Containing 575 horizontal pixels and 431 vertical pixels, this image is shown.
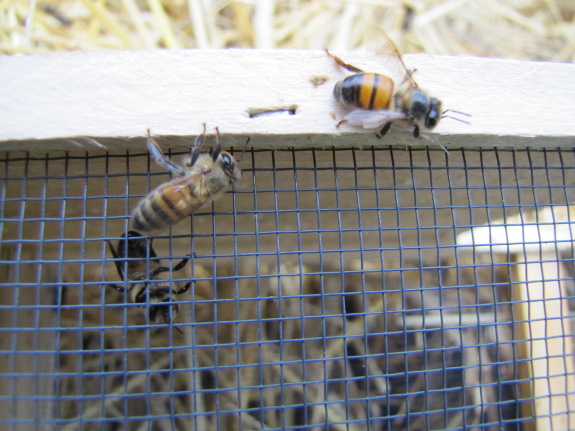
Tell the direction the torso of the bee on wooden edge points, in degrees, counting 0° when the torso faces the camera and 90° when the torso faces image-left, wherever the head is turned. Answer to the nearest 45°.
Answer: approximately 270°
